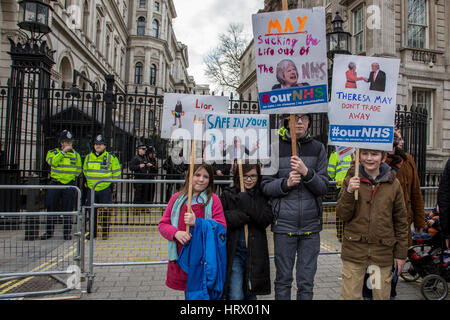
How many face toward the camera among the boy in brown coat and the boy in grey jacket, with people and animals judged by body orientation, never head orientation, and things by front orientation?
2

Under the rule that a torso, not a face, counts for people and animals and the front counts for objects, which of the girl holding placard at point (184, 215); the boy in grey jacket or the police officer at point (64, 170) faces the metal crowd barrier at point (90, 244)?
the police officer

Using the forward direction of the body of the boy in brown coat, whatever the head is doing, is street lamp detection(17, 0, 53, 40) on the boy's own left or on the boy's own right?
on the boy's own right

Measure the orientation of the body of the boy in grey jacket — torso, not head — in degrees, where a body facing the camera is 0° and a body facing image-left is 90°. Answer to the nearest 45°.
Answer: approximately 0°

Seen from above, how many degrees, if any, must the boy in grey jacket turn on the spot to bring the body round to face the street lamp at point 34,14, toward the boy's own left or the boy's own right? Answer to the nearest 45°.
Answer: approximately 135° to the boy's own right

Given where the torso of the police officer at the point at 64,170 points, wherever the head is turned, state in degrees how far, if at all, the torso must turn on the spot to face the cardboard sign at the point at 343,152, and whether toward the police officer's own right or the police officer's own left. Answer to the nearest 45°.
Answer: approximately 45° to the police officer's own left
